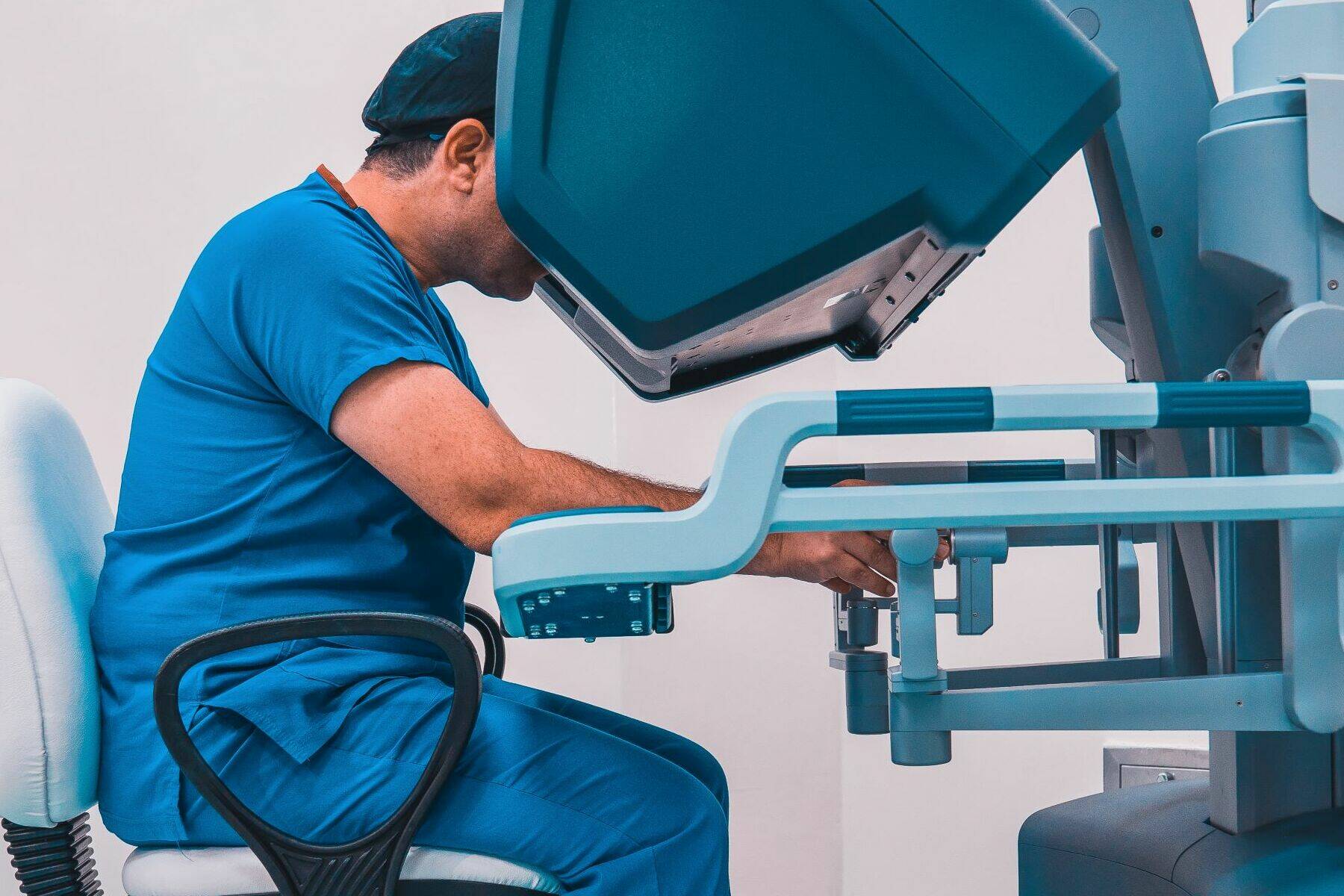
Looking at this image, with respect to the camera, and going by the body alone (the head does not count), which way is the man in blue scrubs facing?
to the viewer's right

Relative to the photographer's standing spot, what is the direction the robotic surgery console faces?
facing to the left of the viewer

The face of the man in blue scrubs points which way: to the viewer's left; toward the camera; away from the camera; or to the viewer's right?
to the viewer's right

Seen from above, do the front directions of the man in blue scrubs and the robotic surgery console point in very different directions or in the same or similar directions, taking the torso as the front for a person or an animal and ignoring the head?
very different directions

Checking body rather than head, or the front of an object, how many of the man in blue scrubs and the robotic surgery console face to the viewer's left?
1

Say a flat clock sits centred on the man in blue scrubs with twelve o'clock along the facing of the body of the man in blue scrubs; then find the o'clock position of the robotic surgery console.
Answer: The robotic surgery console is roughly at 1 o'clock from the man in blue scrubs.

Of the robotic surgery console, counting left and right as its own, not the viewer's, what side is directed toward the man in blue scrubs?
front
